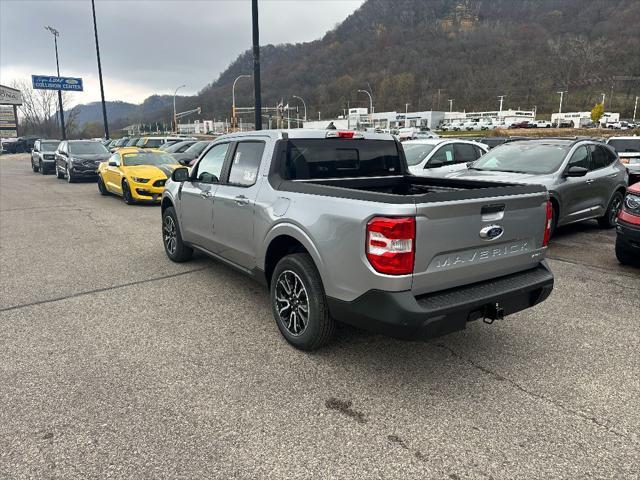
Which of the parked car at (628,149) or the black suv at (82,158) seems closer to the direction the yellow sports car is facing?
the parked car

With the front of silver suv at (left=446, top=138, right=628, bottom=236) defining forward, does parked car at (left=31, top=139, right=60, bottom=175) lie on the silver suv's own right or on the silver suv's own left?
on the silver suv's own right

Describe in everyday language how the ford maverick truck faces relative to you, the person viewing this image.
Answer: facing away from the viewer and to the left of the viewer

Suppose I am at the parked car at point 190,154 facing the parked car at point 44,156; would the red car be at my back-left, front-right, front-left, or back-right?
back-left

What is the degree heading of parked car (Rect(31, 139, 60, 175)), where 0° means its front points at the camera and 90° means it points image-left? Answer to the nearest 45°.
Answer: approximately 315°

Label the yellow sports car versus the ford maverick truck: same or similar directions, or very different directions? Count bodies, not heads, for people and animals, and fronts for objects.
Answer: very different directions

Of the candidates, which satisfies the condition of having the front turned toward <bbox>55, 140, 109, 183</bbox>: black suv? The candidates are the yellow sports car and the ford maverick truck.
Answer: the ford maverick truck
